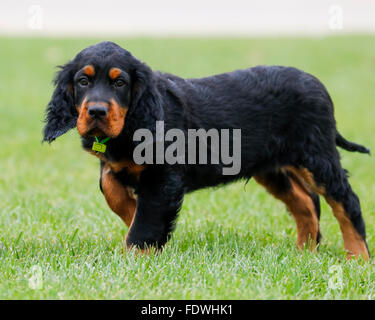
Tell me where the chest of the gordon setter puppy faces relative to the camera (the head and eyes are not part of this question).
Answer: to the viewer's left
